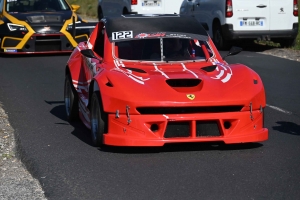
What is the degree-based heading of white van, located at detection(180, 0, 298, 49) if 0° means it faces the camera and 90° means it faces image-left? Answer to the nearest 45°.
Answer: approximately 135°

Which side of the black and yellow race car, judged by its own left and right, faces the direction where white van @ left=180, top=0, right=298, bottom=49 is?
left

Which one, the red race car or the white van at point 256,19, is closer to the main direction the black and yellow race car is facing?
the red race car

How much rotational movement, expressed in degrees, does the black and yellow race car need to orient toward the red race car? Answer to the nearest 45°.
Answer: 0° — it already faces it

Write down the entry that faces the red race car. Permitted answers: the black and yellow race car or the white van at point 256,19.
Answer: the black and yellow race car
